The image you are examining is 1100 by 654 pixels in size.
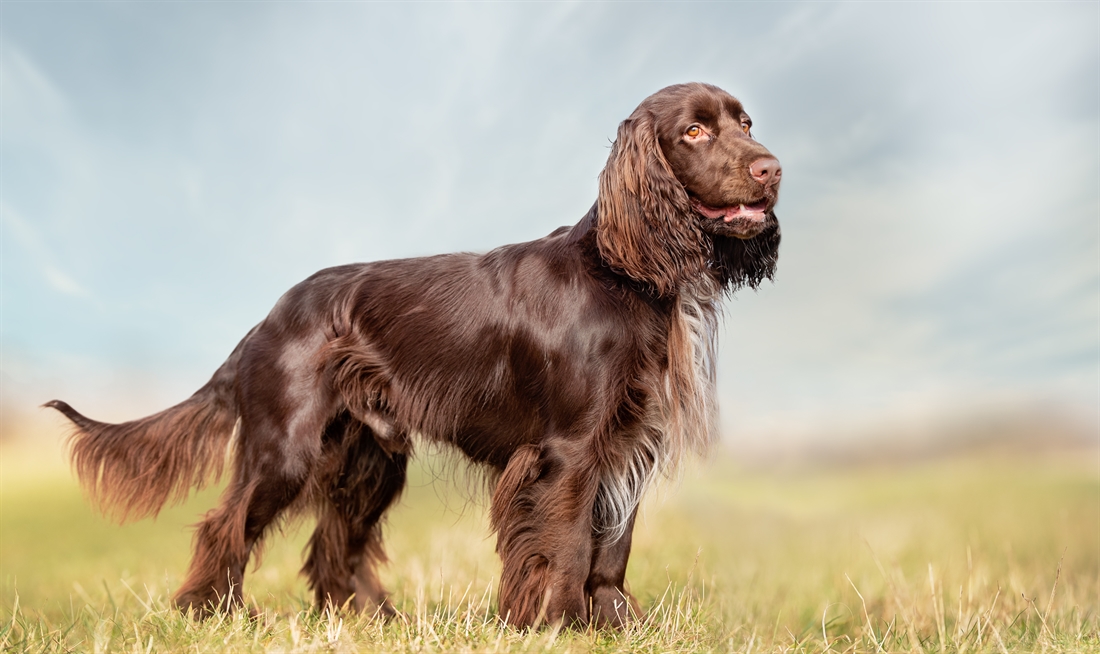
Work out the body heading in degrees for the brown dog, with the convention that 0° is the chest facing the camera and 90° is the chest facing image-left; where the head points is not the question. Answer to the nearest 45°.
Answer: approximately 270°
